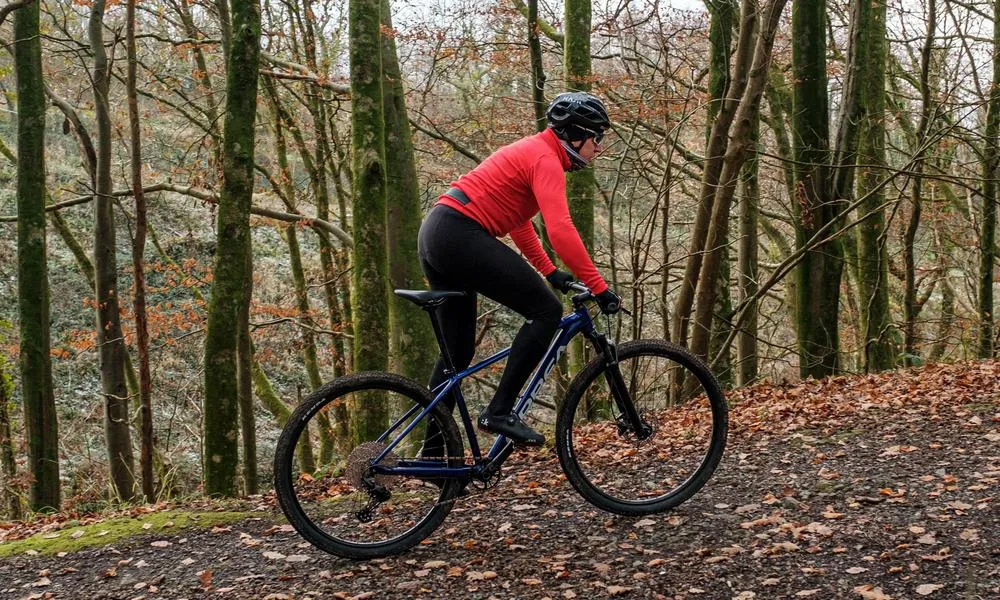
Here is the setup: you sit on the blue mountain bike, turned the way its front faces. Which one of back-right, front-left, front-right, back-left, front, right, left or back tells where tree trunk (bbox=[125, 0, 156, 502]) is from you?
back-left

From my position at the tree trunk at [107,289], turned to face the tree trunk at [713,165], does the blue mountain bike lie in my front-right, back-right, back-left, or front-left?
front-right

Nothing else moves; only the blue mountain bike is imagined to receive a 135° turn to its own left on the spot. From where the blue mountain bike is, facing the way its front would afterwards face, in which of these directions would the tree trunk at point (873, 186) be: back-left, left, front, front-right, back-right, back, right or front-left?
right

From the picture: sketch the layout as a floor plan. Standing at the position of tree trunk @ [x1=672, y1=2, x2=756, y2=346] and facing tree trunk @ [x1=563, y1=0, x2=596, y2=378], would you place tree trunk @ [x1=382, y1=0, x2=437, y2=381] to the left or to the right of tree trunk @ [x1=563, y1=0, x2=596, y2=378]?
left

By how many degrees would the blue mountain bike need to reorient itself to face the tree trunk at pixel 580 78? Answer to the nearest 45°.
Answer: approximately 90° to its left

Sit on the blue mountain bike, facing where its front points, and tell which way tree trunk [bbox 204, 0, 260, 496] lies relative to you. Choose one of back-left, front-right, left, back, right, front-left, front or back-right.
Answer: back-left

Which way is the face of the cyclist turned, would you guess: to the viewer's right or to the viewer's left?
to the viewer's right

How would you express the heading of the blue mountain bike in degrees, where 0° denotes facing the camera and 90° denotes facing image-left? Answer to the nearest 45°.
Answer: approximately 270°

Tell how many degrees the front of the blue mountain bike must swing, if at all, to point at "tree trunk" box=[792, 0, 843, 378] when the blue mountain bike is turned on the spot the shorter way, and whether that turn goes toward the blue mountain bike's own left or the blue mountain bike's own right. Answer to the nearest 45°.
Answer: approximately 45° to the blue mountain bike's own left

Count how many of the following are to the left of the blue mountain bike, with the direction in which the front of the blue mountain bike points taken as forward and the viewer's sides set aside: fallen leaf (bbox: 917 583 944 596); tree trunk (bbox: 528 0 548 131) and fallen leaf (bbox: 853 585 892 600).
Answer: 1

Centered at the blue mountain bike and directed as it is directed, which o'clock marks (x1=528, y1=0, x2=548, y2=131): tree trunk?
The tree trunk is roughly at 9 o'clock from the blue mountain bike.

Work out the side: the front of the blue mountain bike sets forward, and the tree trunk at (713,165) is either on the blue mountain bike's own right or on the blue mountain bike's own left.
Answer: on the blue mountain bike's own left

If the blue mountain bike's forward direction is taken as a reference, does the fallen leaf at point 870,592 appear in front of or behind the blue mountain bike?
in front

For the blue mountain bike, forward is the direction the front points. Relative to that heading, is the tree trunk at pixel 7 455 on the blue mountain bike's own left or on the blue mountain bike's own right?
on the blue mountain bike's own left

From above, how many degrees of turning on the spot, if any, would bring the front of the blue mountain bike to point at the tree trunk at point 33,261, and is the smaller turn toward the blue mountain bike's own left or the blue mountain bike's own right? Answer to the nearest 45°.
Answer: approximately 135° to the blue mountain bike's own left

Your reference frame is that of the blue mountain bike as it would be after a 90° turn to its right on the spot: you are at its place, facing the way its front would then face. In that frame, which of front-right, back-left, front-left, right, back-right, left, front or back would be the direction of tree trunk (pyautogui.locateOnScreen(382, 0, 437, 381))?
back
